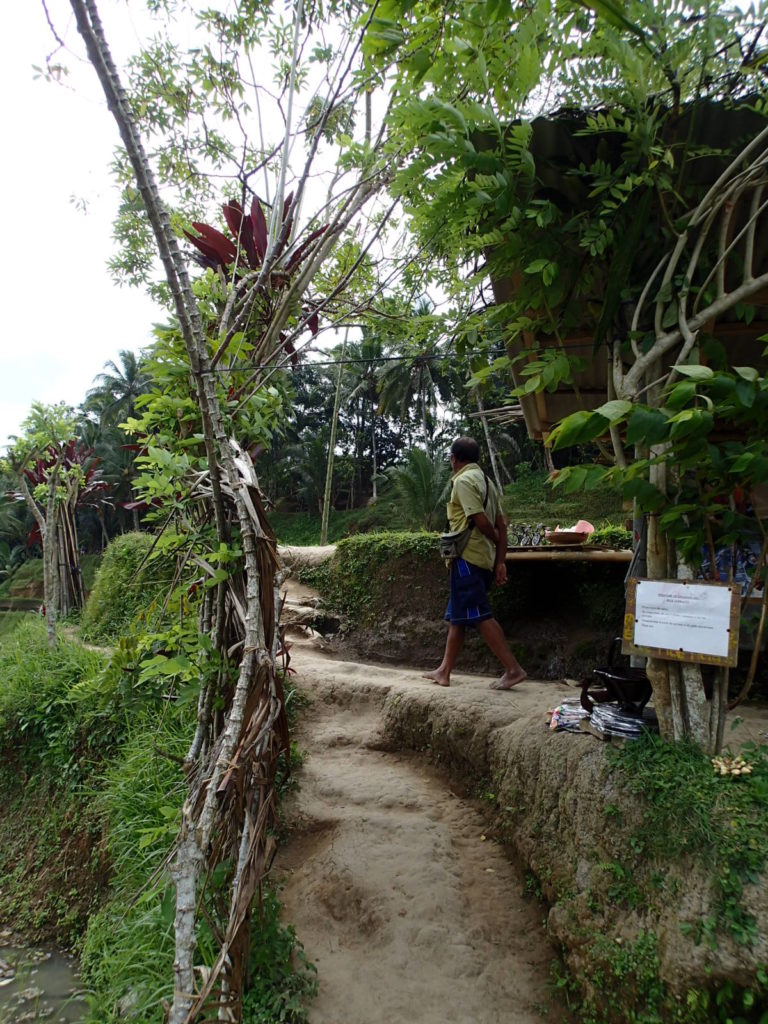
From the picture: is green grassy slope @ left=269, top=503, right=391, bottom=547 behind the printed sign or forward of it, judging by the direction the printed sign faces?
behind

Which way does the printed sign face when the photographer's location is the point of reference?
facing the viewer

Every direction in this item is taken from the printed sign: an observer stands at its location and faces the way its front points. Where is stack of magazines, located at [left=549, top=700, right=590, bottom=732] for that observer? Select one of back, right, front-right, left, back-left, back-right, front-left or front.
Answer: back-right

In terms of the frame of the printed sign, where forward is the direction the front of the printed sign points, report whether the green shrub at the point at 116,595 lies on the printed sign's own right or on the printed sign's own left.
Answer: on the printed sign's own right

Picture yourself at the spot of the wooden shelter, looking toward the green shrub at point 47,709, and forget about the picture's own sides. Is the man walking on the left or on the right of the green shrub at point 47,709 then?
right

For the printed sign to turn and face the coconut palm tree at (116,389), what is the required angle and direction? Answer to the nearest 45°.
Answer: approximately 135° to its right

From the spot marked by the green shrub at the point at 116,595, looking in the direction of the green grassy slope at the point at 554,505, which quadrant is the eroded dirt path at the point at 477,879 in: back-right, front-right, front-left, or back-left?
back-right

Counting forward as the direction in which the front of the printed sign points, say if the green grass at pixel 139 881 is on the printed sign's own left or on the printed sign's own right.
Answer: on the printed sign's own right
